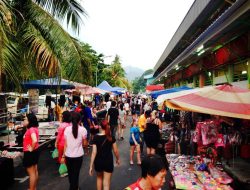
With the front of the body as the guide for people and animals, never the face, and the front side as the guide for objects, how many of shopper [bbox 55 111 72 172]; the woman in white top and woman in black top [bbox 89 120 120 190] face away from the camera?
3

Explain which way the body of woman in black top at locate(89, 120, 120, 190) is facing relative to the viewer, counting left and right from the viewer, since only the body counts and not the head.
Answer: facing away from the viewer

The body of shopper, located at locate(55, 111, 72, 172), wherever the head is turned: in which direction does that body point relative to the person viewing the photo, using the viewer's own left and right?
facing away from the viewer

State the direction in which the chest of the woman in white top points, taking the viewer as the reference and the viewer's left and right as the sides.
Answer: facing away from the viewer

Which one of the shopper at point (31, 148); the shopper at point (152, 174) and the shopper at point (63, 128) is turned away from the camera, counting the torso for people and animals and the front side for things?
the shopper at point (63, 128)
